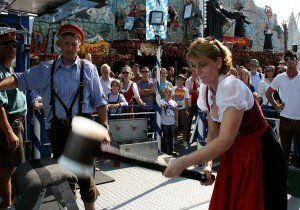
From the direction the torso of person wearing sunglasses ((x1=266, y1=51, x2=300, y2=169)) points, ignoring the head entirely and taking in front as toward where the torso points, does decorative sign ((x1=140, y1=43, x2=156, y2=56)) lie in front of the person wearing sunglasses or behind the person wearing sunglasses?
behind

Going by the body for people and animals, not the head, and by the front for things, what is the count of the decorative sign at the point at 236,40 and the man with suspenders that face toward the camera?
2

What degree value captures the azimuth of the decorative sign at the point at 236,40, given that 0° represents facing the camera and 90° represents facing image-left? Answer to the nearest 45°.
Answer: approximately 0°

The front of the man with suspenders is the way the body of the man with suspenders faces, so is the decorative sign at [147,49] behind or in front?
behind

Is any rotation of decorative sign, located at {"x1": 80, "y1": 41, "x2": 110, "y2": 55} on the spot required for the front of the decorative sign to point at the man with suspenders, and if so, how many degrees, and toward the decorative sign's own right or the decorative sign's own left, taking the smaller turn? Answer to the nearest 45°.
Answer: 0° — it already faces them

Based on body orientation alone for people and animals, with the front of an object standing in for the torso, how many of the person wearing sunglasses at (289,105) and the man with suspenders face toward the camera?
2

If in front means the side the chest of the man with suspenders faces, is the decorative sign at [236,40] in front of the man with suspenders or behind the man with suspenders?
behind

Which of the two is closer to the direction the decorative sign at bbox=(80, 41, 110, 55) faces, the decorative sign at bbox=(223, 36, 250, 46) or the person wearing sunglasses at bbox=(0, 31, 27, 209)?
the person wearing sunglasses

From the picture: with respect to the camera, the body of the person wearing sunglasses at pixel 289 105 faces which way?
toward the camera

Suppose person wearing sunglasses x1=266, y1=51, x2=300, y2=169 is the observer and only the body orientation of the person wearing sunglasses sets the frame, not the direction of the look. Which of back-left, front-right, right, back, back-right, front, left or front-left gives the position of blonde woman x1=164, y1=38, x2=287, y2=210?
front

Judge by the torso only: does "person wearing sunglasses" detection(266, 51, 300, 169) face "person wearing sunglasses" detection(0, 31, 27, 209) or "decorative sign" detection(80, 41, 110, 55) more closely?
the person wearing sunglasses

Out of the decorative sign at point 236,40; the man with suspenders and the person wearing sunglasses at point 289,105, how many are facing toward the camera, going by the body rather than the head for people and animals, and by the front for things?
3

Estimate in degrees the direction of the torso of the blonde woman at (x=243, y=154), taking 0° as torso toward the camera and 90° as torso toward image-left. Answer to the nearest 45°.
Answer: approximately 45°

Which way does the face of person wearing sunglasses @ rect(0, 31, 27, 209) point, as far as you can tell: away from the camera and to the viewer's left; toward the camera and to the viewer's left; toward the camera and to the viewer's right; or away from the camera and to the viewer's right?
toward the camera and to the viewer's right

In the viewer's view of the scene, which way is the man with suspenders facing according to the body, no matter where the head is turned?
toward the camera
